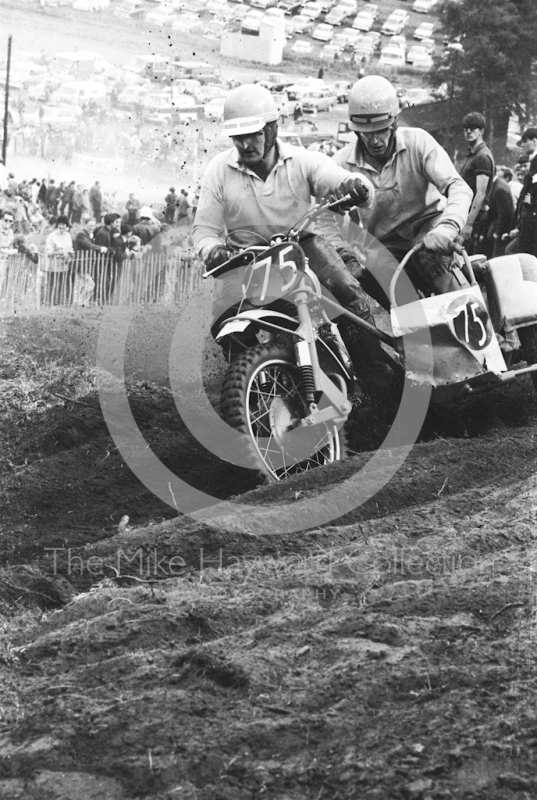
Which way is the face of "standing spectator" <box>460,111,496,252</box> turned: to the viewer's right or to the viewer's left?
to the viewer's left

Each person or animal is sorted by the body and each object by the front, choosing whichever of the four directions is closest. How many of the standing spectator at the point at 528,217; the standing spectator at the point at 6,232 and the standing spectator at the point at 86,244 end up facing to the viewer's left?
1

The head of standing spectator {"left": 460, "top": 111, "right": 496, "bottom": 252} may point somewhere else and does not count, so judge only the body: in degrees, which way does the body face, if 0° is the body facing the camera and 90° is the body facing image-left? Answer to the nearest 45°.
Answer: approximately 45°

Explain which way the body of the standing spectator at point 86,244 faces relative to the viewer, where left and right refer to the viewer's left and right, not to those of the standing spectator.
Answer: facing the viewer and to the right of the viewer

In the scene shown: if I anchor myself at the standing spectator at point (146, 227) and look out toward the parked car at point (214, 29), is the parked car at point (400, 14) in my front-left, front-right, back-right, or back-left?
front-right

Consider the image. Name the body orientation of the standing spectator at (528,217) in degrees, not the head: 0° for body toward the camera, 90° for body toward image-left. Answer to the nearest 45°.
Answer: approximately 90°

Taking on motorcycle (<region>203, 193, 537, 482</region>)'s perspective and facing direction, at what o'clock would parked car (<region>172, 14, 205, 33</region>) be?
The parked car is roughly at 4 o'clock from the motorcycle.

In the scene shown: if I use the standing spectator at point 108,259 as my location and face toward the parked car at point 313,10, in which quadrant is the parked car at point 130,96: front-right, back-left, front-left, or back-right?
front-left

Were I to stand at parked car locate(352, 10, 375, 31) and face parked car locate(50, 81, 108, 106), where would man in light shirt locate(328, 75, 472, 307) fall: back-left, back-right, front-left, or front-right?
front-left

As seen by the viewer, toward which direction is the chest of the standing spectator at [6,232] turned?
toward the camera

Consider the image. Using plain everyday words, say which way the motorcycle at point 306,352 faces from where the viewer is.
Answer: facing the viewer and to the left of the viewer
